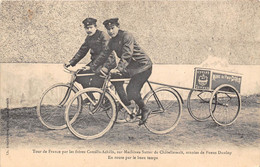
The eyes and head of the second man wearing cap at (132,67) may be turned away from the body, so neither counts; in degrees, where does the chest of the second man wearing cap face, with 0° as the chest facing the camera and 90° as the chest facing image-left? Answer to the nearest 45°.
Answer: approximately 45°

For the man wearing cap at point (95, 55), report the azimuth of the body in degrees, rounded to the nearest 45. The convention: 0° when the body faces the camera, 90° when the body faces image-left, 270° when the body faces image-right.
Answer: approximately 45°

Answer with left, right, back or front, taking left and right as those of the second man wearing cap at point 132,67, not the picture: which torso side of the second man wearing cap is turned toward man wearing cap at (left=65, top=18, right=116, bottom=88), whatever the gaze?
right

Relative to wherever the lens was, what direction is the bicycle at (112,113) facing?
facing to the left of the viewer
